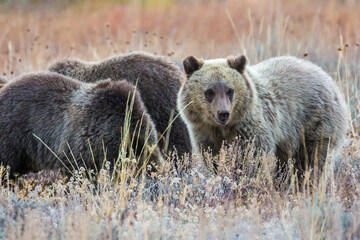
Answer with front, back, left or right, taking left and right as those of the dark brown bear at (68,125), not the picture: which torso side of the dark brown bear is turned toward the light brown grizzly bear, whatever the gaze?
front

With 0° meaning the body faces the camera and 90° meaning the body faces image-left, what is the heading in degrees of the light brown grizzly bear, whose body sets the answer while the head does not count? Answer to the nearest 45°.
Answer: approximately 45°

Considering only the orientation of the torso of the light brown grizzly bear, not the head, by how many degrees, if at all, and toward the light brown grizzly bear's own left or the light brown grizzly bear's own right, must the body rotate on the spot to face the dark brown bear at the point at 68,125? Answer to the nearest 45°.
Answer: approximately 45° to the light brown grizzly bear's own right

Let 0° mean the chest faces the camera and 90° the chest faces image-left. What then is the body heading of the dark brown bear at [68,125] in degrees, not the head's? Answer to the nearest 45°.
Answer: approximately 270°
